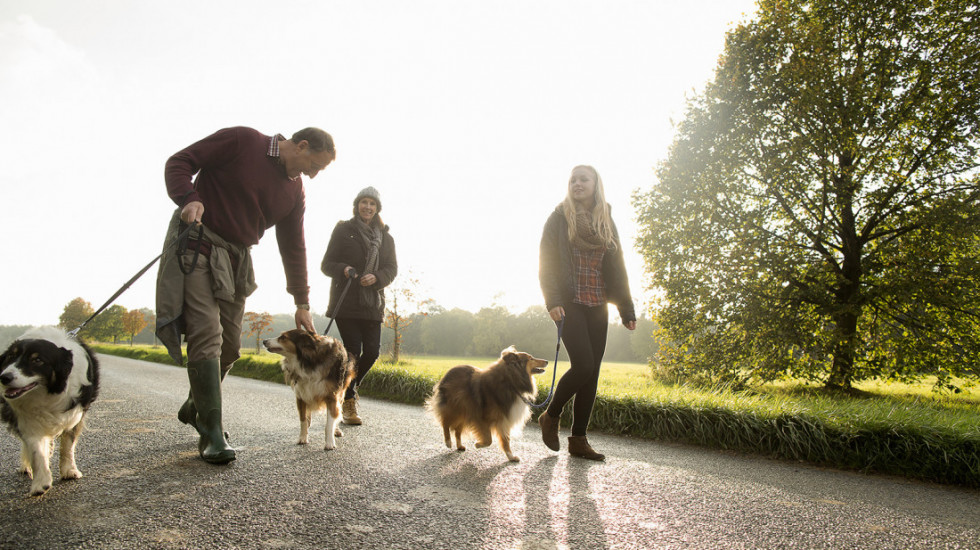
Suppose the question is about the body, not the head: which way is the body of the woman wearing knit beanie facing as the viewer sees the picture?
toward the camera

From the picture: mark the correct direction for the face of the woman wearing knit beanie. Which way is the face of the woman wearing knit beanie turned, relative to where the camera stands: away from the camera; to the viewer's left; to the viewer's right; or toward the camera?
toward the camera

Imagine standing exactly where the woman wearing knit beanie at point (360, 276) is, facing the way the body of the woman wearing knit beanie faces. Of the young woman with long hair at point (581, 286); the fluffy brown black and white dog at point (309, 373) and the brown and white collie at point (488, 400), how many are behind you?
0

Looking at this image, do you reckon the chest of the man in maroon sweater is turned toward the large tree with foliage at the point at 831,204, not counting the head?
no

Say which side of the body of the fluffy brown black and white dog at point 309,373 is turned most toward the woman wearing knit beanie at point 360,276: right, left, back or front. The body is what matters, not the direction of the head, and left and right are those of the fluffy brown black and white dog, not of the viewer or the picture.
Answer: back

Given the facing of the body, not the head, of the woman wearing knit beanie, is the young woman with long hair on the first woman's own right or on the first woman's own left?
on the first woman's own left

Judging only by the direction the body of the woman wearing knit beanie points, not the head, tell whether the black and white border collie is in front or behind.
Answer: in front

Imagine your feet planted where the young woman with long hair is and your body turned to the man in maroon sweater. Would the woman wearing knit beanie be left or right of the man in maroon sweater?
right

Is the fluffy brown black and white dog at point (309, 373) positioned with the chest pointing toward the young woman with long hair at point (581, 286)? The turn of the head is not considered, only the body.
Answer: no

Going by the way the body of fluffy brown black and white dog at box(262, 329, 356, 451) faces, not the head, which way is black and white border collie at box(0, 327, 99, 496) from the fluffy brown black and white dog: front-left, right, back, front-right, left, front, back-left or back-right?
front

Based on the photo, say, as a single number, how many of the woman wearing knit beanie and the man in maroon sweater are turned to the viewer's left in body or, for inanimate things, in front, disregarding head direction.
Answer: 0

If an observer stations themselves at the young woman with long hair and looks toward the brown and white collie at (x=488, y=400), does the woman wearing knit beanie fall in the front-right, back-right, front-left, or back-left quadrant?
front-right
